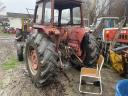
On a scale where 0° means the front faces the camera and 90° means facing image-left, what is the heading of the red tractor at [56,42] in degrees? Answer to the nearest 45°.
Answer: approximately 135°
